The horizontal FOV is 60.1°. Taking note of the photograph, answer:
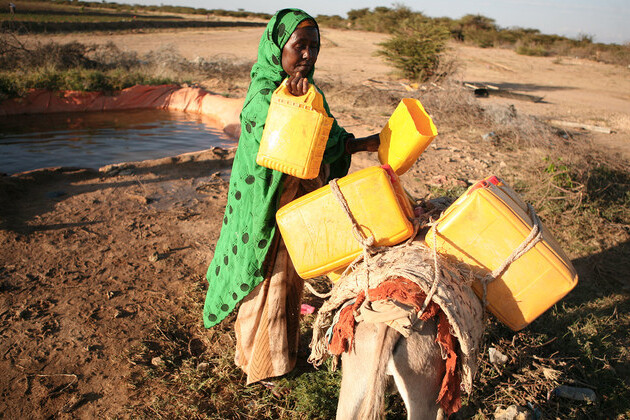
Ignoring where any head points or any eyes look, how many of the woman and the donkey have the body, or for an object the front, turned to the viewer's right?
1

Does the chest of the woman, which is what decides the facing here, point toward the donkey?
yes

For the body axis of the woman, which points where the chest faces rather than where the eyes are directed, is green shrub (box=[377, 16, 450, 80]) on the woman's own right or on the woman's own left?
on the woman's own left

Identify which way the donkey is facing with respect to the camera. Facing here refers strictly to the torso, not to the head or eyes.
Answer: away from the camera

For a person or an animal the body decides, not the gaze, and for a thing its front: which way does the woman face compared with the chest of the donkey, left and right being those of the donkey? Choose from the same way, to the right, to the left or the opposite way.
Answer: to the right

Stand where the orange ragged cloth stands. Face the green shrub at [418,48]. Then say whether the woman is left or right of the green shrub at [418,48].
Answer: left

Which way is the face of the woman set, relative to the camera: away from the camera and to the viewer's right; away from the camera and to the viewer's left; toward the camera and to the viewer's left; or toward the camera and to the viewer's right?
toward the camera and to the viewer's right

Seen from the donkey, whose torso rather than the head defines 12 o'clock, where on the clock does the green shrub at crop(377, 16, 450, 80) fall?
The green shrub is roughly at 12 o'clock from the donkey.

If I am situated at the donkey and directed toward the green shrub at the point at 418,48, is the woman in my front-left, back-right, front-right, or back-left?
front-left

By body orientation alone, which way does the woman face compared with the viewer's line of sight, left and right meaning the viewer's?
facing to the right of the viewer

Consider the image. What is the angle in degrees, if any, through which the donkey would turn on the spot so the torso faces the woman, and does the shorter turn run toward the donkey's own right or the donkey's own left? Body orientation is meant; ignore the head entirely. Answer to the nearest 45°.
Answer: approximately 45° to the donkey's own left
